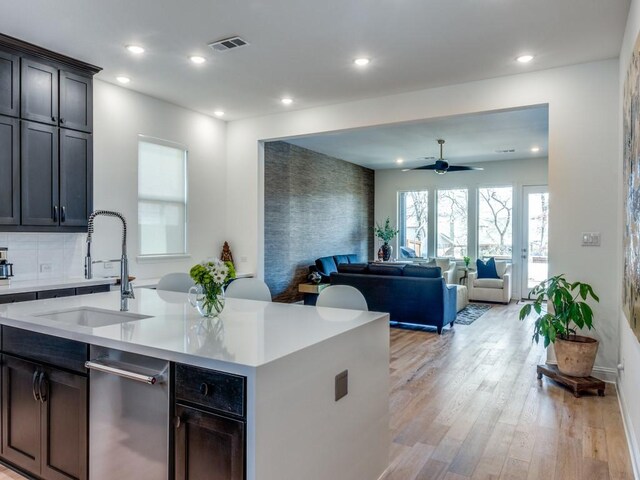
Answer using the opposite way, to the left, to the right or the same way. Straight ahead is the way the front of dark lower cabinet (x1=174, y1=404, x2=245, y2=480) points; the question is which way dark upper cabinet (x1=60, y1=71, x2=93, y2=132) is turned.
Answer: to the left

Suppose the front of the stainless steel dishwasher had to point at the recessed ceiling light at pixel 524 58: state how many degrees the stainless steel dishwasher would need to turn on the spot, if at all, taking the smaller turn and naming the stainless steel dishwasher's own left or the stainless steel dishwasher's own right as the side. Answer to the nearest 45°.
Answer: approximately 135° to the stainless steel dishwasher's own left

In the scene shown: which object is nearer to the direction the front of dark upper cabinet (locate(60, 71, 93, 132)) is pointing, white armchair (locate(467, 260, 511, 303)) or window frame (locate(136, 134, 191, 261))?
the white armchair

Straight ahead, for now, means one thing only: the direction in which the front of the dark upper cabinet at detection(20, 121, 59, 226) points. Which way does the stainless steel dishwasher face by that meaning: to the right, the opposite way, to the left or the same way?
to the right

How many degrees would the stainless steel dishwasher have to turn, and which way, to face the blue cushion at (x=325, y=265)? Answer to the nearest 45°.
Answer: approximately 180°

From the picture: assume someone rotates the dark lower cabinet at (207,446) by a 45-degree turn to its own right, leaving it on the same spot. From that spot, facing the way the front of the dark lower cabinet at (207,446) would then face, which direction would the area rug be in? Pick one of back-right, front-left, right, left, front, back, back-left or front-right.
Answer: back-right

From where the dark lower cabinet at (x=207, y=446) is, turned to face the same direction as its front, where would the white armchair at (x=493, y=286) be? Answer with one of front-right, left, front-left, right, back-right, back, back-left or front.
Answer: back

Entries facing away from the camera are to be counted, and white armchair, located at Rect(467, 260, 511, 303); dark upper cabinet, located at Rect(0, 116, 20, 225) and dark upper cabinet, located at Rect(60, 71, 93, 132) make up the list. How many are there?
0

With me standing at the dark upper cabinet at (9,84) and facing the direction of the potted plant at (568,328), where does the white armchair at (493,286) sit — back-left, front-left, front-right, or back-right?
front-left

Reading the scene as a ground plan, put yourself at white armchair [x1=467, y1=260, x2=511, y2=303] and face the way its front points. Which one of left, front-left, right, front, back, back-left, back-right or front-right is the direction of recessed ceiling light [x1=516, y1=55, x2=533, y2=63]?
front-left

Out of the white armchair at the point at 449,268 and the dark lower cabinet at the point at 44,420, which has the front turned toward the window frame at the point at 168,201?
the white armchair

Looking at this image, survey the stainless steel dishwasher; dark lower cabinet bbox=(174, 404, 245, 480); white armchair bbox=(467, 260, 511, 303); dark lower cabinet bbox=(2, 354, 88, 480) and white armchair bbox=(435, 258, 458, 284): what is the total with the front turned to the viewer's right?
0

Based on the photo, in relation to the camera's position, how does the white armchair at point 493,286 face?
facing the viewer and to the left of the viewer

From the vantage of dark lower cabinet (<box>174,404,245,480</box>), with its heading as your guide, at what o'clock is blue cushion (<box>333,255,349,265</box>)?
The blue cushion is roughly at 5 o'clock from the dark lower cabinet.

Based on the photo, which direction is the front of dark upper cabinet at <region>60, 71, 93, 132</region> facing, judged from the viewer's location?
facing the viewer and to the right of the viewer

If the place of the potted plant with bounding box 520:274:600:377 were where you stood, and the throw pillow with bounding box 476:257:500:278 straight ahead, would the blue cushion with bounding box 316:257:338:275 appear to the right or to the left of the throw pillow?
left

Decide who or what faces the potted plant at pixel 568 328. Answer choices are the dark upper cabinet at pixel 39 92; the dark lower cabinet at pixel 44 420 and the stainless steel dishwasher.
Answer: the dark upper cabinet

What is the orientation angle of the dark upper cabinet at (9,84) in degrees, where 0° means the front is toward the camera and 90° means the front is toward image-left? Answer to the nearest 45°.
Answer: approximately 315°

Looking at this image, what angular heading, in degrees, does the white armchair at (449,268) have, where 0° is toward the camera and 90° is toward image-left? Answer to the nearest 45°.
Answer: approximately 45°
